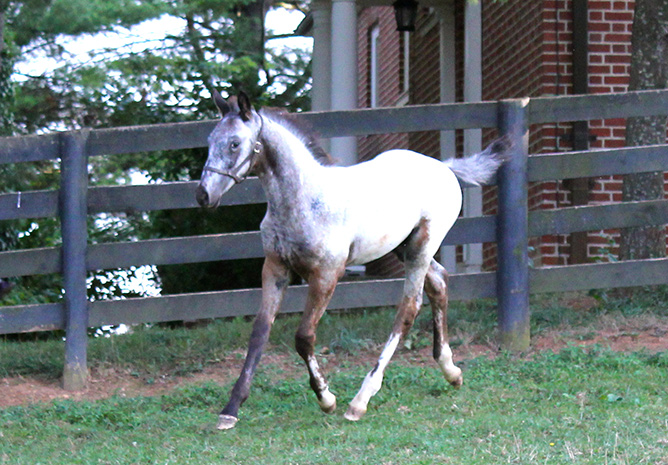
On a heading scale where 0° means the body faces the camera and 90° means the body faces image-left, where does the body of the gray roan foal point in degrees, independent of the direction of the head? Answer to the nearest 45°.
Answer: approximately 45°

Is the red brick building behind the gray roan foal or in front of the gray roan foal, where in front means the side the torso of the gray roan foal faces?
behind

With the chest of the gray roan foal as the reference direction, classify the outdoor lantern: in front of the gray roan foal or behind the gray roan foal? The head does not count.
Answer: behind
